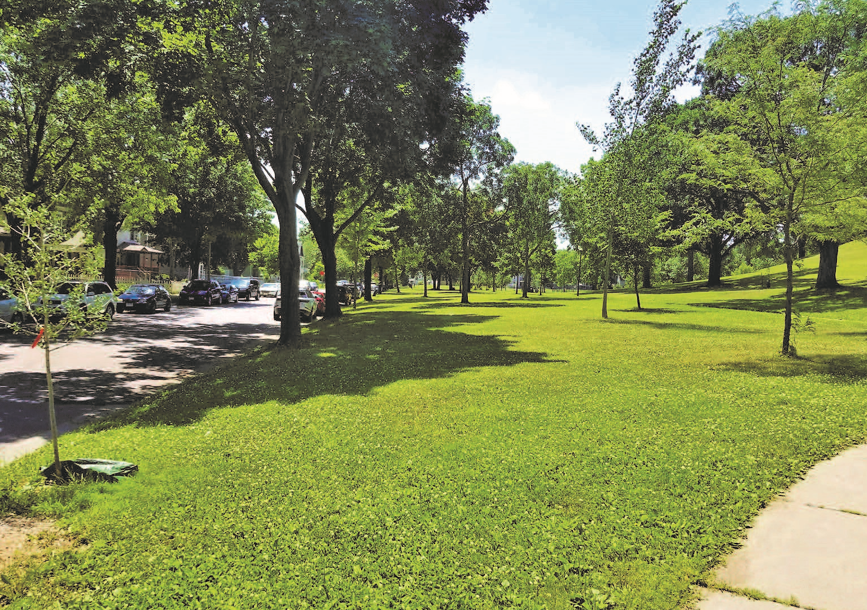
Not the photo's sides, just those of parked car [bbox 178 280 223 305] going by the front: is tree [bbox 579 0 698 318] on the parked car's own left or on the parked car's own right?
on the parked car's own left

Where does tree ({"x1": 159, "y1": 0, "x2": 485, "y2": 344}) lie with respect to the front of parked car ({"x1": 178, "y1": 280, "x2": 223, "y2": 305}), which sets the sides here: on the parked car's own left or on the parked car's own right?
on the parked car's own left

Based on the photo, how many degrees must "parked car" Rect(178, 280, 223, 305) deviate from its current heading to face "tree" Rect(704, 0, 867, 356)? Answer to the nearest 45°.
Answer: approximately 45° to its left

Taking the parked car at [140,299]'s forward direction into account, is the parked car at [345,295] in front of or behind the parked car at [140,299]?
behind

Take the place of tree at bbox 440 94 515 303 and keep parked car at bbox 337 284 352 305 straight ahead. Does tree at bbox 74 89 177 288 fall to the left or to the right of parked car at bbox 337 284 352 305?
left

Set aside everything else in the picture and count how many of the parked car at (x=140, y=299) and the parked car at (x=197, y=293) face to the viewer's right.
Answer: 0

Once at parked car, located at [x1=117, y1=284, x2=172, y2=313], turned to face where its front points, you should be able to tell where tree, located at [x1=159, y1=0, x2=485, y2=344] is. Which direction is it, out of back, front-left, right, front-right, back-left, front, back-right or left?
front-left

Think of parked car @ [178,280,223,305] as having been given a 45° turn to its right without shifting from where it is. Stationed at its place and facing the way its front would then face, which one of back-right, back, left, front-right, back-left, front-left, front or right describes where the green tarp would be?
left

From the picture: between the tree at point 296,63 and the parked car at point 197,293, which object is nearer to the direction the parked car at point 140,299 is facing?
the tree

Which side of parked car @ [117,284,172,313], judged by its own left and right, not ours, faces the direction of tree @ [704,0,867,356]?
left

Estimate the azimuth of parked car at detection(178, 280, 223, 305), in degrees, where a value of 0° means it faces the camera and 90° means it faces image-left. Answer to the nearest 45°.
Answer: approximately 45°

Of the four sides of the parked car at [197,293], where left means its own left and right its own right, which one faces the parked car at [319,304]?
left
